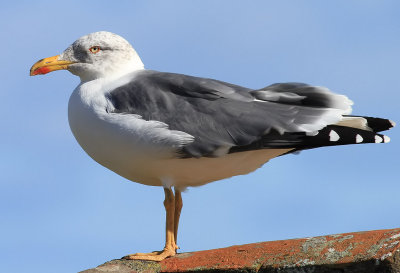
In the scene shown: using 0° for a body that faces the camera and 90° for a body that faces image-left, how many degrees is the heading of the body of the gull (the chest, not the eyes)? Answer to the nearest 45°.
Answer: approximately 90°
